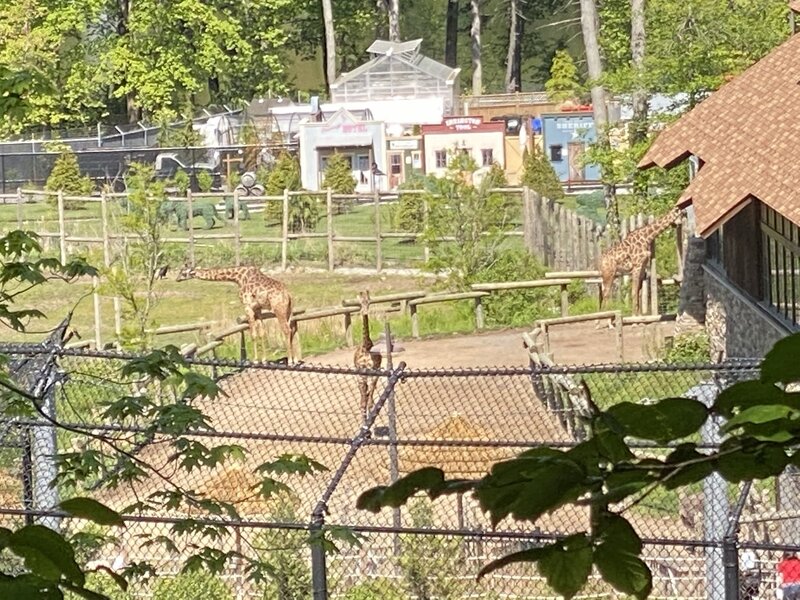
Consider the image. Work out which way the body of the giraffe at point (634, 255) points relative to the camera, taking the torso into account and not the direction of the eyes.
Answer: to the viewer's right

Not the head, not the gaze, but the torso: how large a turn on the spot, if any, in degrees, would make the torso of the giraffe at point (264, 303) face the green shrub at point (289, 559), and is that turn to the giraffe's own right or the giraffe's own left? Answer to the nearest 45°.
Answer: approximately 90° to the giraffe's own left

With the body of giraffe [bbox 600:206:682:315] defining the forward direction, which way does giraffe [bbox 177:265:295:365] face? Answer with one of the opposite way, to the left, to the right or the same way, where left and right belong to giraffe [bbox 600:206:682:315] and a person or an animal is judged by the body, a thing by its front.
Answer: the opposite way

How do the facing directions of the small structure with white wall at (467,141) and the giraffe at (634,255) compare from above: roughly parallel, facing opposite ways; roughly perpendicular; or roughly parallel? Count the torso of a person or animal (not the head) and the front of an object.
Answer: roughly perpendicular

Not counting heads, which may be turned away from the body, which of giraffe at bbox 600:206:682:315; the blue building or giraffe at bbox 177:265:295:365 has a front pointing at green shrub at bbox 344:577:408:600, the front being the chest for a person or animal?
the blue building

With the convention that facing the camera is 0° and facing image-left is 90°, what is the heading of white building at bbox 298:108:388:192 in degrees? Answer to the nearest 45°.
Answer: approximately 0°

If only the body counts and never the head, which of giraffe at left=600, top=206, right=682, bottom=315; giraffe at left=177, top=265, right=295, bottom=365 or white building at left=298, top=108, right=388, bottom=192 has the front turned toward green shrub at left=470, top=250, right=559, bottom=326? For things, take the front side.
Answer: the white building

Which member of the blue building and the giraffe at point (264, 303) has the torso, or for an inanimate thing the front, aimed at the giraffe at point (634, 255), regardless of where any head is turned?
the blue building

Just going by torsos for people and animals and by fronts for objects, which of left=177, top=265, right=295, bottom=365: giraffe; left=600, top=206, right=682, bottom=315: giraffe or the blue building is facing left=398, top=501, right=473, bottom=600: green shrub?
the blue building

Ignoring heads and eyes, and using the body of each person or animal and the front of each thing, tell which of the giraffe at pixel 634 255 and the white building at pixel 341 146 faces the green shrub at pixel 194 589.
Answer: the white building
